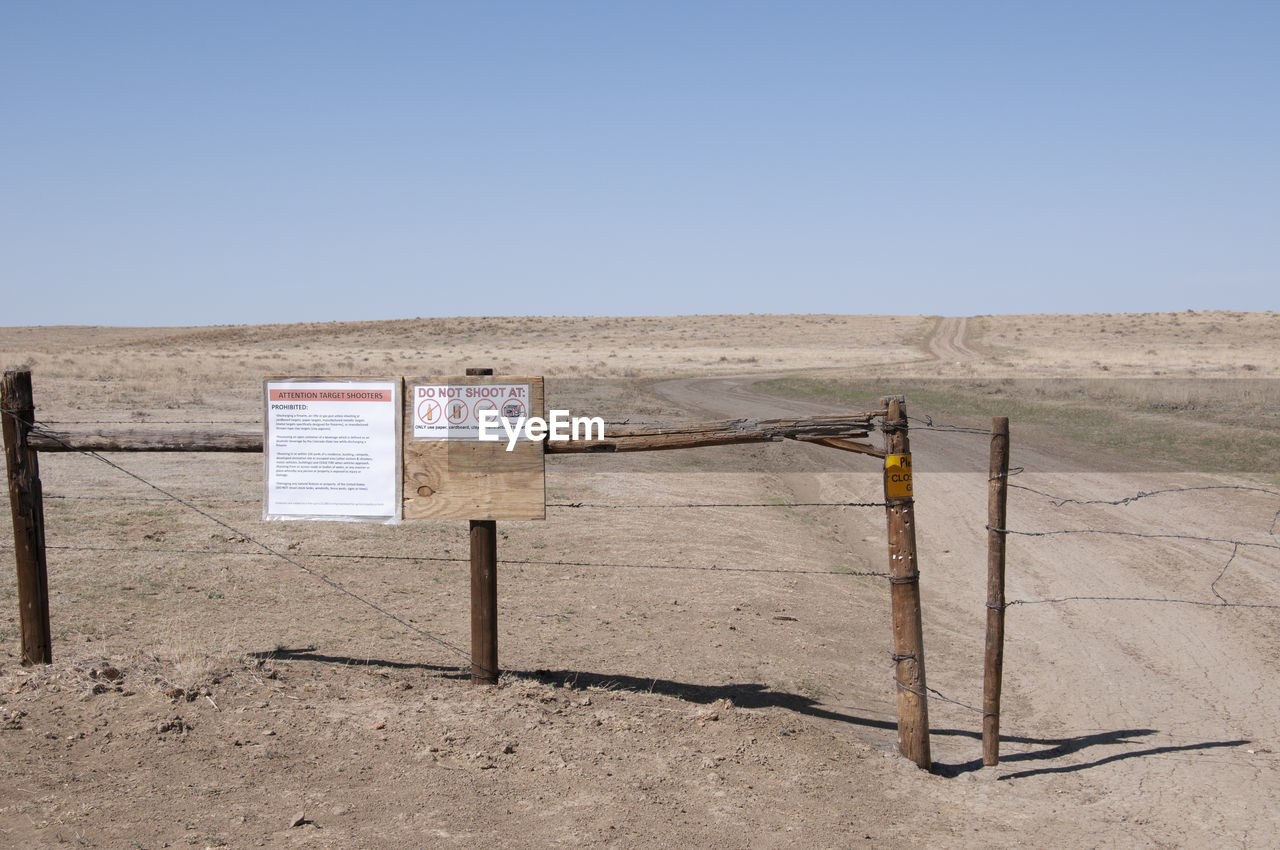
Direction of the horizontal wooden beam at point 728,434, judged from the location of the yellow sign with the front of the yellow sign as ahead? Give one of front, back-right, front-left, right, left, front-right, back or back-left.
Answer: right

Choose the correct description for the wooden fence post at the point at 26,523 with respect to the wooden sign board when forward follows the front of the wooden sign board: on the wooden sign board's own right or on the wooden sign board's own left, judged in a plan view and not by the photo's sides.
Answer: on the wooden sign board's own right

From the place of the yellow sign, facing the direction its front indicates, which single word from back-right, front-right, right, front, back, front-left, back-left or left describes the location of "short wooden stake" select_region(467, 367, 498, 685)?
right

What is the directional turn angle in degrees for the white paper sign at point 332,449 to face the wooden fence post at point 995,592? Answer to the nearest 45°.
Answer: approximately 45° to its left

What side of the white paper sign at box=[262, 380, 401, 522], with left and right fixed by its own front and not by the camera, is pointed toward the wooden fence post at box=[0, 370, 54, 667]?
right

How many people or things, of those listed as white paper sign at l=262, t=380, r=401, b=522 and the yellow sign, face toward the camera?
2

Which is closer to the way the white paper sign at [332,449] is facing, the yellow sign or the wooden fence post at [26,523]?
the yellow sign

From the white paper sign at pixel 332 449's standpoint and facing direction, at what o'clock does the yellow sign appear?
The yellow sign is roughly at 10 o'clock from the white paper sign.

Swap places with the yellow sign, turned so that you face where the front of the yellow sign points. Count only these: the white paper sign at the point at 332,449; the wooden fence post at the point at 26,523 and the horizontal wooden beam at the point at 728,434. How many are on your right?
3

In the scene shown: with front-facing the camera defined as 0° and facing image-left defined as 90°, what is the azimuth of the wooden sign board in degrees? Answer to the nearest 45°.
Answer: approximately 0°

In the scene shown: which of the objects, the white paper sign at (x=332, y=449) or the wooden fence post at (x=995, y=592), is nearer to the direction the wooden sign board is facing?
the wooden fence post

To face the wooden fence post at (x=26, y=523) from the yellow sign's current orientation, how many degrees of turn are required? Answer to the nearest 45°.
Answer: approximately 90° to its right
